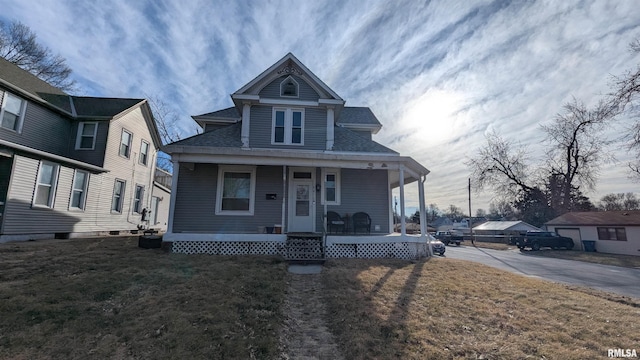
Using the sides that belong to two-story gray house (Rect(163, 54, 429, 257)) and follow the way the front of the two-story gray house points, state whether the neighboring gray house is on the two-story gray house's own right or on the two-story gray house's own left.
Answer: on the two-story gray house's own right

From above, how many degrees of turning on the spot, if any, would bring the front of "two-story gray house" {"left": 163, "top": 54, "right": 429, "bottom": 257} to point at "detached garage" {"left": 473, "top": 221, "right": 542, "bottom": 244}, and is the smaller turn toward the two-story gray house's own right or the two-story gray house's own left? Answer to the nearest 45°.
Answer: approximately 135° to the two-story gray house's own left

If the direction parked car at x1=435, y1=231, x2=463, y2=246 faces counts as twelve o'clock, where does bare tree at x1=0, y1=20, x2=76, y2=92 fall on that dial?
The bare tree is roughly at 3 o'clock from the parked car.

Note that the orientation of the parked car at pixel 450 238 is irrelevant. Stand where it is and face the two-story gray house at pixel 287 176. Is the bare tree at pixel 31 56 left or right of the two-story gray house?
right

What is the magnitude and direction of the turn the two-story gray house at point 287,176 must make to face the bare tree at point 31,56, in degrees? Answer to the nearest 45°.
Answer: approximately 135° to its right

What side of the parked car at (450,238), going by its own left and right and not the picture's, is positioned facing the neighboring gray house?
right

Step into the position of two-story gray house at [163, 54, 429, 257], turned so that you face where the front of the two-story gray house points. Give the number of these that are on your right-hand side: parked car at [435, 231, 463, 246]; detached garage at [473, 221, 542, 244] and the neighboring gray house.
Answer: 1

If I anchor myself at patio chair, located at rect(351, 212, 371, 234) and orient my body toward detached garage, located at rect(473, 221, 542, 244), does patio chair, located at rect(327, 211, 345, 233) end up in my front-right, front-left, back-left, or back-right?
back-left

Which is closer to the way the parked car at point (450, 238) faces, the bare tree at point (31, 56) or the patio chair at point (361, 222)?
the patio chair

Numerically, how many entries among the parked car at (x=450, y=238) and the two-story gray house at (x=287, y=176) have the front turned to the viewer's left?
0

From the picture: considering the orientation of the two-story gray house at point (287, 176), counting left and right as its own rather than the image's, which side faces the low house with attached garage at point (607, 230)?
left
